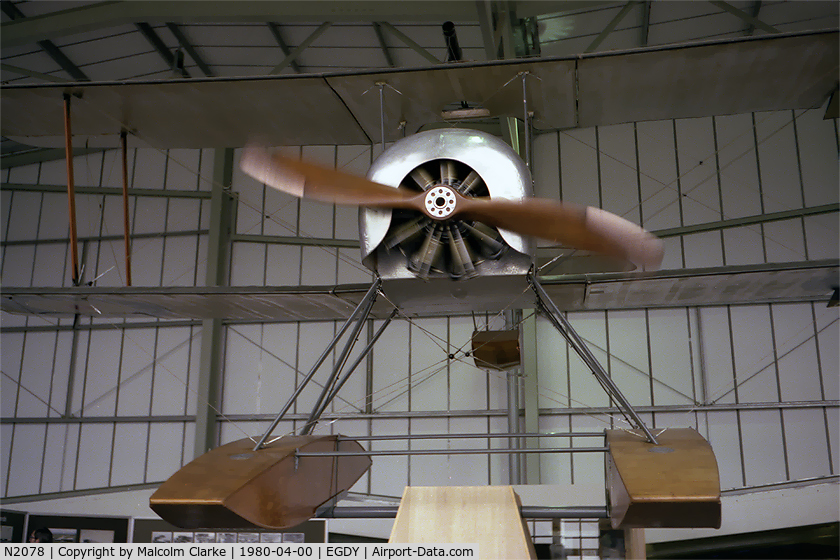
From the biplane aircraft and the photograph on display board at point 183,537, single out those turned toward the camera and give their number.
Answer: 2

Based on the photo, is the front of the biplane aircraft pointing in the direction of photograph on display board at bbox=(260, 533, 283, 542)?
no

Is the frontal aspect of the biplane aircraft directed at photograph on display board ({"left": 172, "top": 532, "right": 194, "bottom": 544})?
no

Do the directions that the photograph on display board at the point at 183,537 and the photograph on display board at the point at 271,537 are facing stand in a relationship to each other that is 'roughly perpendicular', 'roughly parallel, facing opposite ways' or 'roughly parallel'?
roughly parallel

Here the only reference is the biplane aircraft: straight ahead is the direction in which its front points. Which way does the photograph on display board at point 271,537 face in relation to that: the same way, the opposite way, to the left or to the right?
the same way

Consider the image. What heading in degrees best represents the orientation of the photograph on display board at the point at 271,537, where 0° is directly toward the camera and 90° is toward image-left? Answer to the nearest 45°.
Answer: approximately 0°

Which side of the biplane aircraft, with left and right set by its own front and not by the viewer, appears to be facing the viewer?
front

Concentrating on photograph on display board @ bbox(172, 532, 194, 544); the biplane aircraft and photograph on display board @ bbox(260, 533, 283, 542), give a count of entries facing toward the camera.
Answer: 3

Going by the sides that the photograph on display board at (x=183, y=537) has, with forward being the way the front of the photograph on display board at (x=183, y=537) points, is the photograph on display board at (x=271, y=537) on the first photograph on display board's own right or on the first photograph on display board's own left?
on the first photograph on display board's own left

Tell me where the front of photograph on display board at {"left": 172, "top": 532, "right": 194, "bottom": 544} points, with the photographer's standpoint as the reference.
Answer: facing the viewer

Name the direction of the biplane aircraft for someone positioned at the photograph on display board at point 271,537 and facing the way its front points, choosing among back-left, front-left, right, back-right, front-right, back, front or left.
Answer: front

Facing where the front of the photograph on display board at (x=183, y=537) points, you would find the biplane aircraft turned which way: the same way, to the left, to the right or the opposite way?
the same way

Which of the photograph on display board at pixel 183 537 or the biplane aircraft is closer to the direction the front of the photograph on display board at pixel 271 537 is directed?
the biplane aircraft
